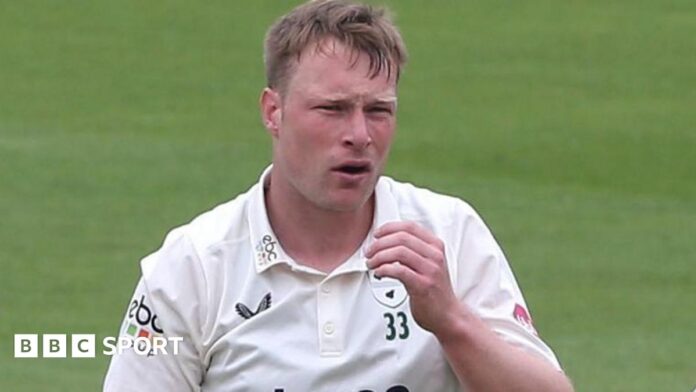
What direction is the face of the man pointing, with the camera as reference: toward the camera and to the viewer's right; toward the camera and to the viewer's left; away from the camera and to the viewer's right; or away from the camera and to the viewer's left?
toward the camera and to the viewer's right

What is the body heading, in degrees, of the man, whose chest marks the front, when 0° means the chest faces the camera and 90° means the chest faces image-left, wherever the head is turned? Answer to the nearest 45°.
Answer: approximately 0°
